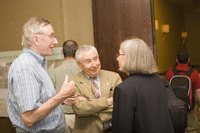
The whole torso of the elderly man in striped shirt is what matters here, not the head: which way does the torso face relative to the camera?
to the viewer's right

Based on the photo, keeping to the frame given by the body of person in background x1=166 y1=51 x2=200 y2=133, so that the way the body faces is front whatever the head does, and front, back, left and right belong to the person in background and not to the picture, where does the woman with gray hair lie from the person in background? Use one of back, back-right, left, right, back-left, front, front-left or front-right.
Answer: back

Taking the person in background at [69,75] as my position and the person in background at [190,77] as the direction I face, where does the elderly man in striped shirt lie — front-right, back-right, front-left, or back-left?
back-right

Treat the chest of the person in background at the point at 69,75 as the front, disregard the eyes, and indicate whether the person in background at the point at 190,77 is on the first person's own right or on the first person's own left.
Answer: on the first person's own right

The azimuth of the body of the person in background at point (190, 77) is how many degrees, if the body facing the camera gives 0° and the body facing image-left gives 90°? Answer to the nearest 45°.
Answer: approximately 180°

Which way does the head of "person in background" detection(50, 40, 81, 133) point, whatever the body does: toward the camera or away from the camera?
away from the camera

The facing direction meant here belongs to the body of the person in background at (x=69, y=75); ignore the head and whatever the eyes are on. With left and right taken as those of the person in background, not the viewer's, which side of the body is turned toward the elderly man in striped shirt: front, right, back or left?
back

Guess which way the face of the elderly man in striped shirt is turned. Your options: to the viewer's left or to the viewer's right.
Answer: to the viewer's right

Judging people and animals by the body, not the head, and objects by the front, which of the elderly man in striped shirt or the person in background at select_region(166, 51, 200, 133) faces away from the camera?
the person in background

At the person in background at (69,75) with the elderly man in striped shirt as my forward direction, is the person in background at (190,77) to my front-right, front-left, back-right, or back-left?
back-left

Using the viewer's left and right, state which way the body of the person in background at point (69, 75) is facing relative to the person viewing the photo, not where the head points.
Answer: facing away from the viewer

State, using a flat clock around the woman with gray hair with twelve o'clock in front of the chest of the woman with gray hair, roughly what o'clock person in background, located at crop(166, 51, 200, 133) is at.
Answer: The person in background is roughly at 2 o'clock from the woman with gray hair.

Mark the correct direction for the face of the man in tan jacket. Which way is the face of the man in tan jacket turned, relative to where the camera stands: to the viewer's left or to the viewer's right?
to the viewer's right

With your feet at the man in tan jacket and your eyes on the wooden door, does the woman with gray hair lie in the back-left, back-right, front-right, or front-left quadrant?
back-right
